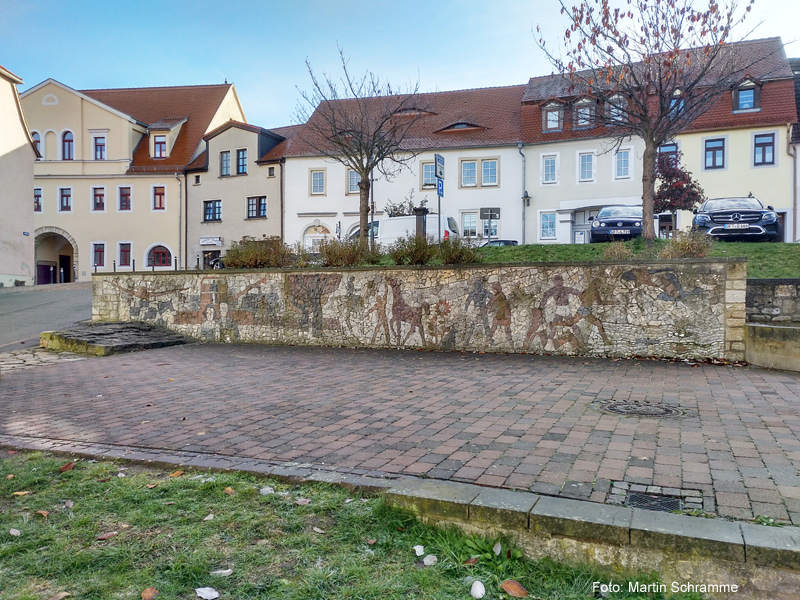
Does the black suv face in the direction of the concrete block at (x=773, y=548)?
yes

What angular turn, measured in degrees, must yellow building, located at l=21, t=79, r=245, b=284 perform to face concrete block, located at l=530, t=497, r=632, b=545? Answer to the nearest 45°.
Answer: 0° — it already faces it

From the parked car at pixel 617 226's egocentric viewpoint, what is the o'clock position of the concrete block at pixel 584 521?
The concrete block is roughly at 12 o'clock from the parked car.

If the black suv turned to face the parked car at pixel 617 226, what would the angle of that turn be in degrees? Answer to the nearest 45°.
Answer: approximately 135° to its right

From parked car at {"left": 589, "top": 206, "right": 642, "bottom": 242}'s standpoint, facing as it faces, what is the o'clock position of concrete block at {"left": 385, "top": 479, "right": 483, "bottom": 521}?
The concrete block is roughly at 12 o'clock from the parked car.

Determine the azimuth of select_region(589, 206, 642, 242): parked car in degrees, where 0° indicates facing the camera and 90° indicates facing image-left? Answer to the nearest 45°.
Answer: approximately 0°

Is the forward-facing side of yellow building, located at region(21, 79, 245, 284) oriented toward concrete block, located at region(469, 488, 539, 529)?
yes
